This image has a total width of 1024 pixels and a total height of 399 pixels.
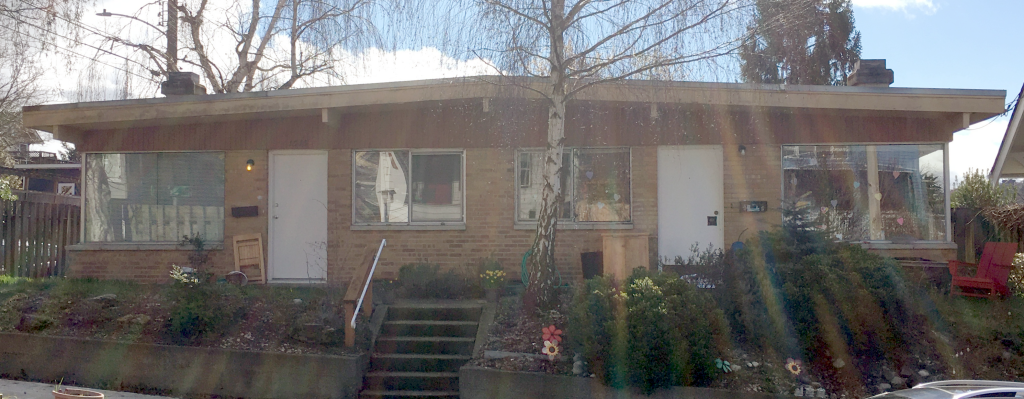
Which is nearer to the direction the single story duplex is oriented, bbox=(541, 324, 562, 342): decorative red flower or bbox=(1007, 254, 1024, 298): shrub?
the decorative red flower

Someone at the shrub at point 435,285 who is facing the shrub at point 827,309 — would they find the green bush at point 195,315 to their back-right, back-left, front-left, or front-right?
back-right

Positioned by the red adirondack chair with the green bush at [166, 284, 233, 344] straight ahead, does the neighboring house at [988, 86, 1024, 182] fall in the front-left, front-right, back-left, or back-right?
back-right

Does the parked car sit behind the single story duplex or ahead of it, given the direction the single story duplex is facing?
ahead

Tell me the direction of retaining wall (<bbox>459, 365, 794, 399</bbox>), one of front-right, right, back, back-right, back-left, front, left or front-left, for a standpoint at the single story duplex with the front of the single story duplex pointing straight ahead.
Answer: front

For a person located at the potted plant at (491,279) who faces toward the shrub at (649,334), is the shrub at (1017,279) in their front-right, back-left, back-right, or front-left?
front-left

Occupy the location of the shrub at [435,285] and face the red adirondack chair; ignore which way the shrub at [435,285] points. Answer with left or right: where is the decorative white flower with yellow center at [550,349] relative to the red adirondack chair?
right

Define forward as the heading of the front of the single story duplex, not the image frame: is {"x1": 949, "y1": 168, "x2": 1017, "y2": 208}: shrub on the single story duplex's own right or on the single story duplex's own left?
on the single story duplex's own left

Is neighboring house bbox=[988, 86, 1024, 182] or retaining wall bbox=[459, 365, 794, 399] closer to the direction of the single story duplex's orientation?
the retaining wall

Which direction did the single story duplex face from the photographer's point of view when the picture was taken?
facing the viewer

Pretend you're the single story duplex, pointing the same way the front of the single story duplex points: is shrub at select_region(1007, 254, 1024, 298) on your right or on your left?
on your left

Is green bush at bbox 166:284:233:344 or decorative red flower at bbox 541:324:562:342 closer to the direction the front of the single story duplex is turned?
the decorative red flower

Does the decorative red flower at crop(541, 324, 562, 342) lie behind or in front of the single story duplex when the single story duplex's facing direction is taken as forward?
in front

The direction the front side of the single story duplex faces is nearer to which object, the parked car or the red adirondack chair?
the parked car
